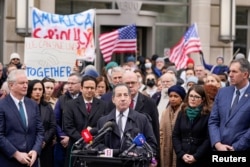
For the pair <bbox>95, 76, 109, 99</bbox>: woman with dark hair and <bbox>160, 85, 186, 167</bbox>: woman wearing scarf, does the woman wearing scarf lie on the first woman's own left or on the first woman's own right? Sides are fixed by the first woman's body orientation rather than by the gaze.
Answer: on the first woman's own left

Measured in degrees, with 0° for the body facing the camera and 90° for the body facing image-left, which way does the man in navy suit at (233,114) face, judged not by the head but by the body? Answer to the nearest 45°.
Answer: approximately 45°

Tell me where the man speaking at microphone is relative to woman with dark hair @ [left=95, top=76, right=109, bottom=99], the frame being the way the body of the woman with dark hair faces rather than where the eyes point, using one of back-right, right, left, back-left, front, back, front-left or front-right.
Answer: front-left

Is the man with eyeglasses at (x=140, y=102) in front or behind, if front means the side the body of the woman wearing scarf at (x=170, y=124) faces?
in front

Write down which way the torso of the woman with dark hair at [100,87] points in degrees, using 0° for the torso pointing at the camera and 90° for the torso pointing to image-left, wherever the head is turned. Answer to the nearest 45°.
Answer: approximately 45°

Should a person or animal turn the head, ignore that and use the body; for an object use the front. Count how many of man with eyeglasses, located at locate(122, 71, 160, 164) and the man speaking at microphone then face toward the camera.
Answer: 2

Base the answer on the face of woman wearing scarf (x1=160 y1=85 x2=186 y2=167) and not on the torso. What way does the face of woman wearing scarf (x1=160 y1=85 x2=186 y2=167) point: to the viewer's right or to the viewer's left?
to the viewer's left

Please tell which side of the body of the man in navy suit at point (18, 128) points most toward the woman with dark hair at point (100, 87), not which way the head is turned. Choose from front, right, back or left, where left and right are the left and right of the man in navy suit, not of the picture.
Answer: left
